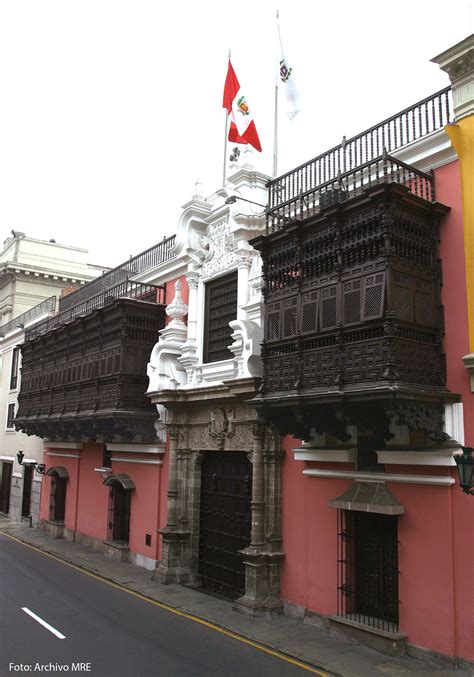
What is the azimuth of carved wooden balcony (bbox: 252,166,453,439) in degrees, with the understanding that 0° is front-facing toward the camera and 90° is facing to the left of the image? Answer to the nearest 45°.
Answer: approximately 45°

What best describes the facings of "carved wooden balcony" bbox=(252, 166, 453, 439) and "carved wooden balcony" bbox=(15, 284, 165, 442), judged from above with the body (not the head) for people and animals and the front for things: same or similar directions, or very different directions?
same or similar directions

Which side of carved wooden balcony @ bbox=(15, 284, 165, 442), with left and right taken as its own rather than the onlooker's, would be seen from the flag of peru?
left

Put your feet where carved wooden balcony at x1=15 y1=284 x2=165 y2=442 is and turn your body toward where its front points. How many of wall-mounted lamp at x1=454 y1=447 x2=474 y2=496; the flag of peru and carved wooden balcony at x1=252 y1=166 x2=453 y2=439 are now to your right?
0

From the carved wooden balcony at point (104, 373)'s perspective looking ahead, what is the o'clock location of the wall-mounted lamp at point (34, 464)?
The wall-mounted lamp is roughly at 4 o'clock from the carved wooden balcony.

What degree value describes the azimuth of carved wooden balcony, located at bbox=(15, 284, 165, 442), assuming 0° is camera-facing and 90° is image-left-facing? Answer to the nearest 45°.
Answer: approximately 45°

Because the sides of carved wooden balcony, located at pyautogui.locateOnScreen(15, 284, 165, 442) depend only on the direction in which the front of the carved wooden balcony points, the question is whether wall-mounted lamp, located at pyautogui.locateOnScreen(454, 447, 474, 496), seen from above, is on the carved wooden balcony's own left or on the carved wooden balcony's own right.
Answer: on the carved wooden balcony's own left

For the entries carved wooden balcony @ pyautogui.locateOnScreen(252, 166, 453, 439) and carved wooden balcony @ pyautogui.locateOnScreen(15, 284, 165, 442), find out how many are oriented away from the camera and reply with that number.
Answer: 0

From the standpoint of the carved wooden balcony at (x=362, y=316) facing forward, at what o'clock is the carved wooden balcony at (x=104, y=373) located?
the carved wooden balcony at (x=104, y=373) is roughly at 3 o'clock from the carved wooden balcony at (x=362, y=316).

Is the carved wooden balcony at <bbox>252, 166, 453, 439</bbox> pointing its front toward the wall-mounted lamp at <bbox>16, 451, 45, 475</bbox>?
no
